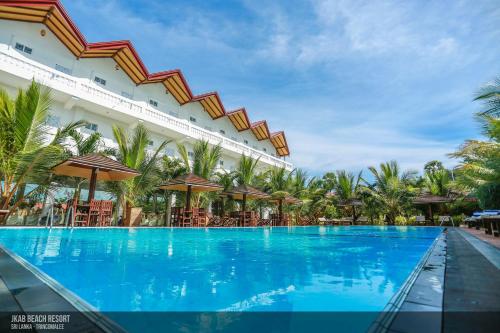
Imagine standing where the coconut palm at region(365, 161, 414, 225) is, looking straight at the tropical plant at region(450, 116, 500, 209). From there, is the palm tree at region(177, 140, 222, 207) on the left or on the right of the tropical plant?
right

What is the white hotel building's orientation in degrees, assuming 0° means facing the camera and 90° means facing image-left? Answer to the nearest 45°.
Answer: approximately 315°

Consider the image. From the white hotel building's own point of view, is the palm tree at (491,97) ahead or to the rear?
ahead

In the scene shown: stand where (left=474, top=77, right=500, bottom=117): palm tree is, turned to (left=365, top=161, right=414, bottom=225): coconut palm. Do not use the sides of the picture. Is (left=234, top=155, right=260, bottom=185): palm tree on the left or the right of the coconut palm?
left

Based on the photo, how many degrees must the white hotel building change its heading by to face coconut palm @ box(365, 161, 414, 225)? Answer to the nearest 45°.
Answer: approximately 45° to its left

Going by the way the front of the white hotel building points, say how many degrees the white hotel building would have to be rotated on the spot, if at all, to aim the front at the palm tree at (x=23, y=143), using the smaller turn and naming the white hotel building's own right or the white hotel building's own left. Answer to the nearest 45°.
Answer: approximately 45° to the white hotel building's own right

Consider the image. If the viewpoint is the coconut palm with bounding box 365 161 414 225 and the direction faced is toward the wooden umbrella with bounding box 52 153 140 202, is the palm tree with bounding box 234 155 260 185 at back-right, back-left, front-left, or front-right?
front-right

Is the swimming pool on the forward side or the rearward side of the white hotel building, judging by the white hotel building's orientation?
on the forward side

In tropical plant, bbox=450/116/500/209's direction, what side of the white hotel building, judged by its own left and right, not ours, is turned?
front

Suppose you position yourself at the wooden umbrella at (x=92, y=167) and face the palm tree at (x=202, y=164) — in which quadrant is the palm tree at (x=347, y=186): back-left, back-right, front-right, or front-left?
front-right

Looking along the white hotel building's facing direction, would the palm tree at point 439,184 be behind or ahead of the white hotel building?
ahead

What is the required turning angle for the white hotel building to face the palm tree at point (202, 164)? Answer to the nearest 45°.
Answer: approximately 45° to its left

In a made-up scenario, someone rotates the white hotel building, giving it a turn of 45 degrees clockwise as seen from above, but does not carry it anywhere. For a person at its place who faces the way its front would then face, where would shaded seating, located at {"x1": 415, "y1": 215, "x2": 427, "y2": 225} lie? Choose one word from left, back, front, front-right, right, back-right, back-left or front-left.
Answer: left
